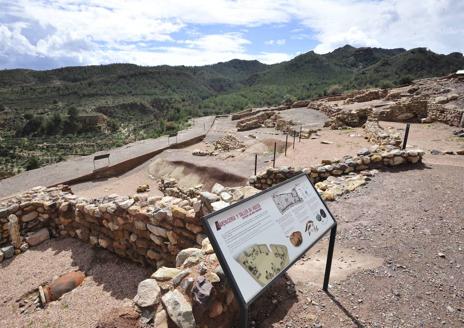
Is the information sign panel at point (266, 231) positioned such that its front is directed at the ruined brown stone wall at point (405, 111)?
no

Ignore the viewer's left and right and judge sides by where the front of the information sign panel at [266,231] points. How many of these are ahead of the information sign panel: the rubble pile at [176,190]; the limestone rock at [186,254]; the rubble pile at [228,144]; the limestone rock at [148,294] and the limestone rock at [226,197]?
0

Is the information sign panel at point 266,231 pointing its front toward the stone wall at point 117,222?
no

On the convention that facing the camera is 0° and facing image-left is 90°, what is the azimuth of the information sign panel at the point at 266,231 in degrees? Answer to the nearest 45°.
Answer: approximately 315°

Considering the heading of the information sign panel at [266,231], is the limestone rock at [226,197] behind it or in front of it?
behind

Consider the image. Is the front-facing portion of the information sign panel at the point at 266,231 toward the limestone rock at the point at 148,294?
no

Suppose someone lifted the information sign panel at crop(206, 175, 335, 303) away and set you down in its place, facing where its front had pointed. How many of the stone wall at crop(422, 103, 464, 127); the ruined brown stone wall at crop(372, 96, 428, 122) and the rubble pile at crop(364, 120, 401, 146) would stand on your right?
0

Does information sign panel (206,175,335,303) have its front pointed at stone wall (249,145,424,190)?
no

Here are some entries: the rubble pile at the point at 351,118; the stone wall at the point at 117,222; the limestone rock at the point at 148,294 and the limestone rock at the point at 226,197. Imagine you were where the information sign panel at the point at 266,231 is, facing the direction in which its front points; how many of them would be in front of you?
0

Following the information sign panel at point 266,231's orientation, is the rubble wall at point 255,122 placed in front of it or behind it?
behind

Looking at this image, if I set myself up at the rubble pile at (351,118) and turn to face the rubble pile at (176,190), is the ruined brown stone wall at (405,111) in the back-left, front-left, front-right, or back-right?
back-left

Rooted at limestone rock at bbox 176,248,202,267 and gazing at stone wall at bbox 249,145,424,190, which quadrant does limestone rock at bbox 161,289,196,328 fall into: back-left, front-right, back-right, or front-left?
back-right
